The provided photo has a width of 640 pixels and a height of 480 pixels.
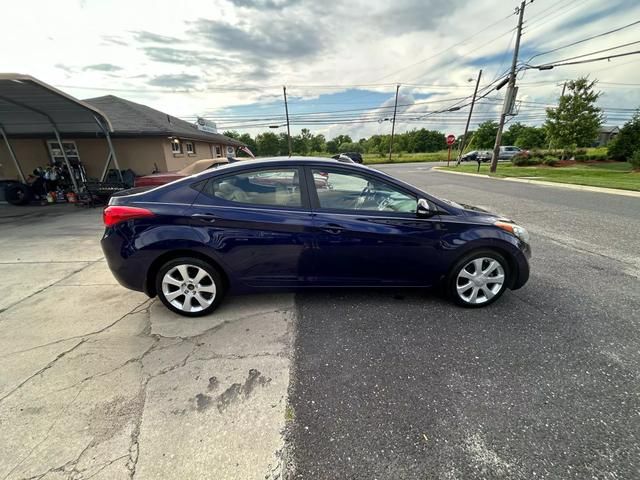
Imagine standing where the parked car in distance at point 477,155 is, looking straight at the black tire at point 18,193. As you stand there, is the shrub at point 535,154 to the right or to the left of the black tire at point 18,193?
left

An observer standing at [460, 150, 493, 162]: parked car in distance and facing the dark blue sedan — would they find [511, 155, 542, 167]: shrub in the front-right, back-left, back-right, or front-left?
front-left

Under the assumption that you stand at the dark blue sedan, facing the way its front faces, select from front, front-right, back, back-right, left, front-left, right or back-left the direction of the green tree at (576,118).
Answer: front-left

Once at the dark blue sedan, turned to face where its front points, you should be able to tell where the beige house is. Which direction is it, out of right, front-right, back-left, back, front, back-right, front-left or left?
back-left

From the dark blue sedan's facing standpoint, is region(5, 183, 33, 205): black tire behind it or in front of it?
behind

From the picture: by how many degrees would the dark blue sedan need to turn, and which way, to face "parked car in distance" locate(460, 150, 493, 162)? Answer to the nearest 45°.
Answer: approximately 45° to its left

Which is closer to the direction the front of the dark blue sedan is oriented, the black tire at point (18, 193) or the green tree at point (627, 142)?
the green tree

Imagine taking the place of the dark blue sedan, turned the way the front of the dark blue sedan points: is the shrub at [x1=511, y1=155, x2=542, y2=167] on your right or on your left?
on your left

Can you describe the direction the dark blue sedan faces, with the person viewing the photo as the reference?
facing to the right of the viewer

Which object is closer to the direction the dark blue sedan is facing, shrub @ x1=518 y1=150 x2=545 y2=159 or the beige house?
the shrub

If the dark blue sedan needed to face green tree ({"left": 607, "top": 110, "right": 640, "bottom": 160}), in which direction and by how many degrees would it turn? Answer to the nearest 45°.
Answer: approximately 45° to its left
